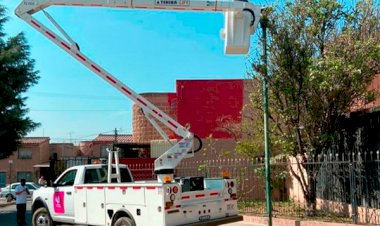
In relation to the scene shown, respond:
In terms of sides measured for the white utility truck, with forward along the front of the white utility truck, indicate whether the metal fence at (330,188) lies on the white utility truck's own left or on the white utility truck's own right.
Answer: on the white utility truck's own right

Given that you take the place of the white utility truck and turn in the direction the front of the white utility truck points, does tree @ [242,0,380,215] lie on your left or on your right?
on your right

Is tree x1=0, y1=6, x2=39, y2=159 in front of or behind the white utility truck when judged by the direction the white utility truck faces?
in front

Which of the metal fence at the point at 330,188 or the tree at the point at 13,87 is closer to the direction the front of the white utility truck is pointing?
the tree

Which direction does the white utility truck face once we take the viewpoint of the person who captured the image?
facing away from the viewer and to the left of the viewer
